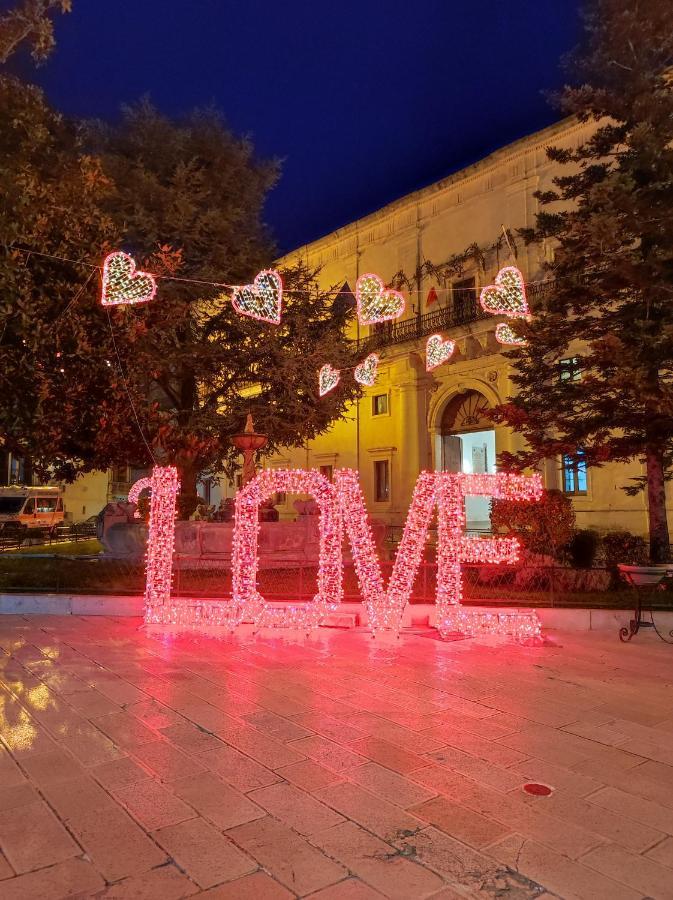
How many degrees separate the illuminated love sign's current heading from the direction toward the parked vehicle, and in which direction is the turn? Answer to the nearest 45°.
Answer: approximately 135° to its right

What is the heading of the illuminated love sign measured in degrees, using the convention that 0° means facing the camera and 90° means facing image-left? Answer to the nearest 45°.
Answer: approximately 0°

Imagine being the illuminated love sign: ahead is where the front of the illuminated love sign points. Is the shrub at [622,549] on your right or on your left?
on your left

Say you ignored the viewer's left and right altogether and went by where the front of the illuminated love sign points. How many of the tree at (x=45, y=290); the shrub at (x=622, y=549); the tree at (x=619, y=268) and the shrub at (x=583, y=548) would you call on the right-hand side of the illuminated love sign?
1

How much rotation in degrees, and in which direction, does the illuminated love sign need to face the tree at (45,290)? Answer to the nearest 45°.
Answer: approximately 90° to its right

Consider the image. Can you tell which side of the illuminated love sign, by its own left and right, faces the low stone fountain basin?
back

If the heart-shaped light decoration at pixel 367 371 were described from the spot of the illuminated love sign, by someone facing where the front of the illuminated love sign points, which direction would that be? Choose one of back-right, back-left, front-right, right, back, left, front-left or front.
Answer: back

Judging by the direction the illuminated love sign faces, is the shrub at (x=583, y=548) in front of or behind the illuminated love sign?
behind
